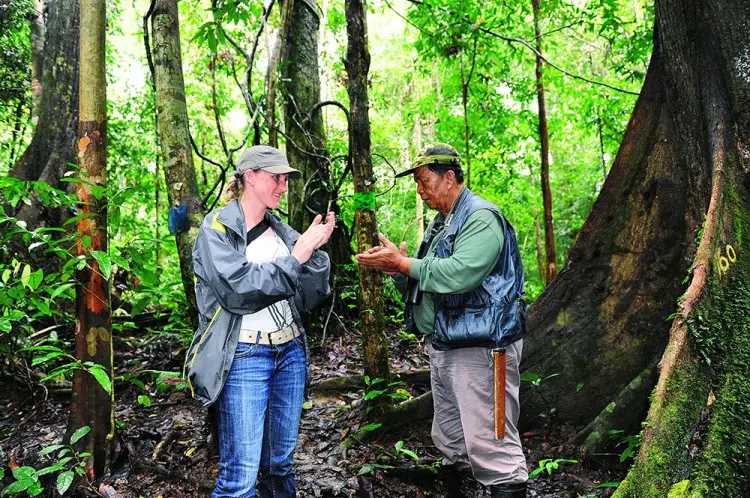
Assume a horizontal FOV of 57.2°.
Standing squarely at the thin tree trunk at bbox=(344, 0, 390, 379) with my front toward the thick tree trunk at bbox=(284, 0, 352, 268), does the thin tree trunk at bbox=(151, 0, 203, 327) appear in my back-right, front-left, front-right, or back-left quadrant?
front-left

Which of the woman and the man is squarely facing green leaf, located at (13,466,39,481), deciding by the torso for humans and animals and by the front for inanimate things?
the man

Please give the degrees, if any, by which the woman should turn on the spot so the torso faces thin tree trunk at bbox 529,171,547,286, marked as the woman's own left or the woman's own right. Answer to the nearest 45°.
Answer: approximately 90° to the woman's own left

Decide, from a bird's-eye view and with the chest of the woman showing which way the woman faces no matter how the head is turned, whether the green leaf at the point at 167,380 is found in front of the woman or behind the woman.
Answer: behind

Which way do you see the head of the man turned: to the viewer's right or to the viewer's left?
to the viewer's left

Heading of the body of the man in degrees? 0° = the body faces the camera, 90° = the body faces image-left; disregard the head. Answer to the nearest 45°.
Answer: approximately 90°

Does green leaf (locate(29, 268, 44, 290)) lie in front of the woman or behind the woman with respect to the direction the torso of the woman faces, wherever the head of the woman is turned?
behind

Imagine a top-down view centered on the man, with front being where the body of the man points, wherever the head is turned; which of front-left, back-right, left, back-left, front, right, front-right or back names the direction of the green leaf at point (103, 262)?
front

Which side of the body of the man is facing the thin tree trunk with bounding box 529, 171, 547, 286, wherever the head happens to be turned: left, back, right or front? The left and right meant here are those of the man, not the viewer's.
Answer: right

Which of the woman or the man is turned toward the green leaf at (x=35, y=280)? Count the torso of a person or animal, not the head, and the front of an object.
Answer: the man

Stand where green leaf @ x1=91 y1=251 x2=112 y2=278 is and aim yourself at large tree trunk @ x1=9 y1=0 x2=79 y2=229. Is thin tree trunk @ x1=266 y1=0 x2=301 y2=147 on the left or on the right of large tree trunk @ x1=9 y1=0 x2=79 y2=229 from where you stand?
right

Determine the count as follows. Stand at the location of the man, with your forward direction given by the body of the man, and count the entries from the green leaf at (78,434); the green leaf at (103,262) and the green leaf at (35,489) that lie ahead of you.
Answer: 3

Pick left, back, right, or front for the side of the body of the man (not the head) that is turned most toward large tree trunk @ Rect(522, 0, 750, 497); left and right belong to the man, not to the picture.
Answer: back

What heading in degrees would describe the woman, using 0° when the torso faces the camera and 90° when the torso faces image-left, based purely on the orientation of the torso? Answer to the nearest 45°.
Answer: approximately 315°

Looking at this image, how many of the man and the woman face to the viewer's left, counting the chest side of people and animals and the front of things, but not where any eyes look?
1
